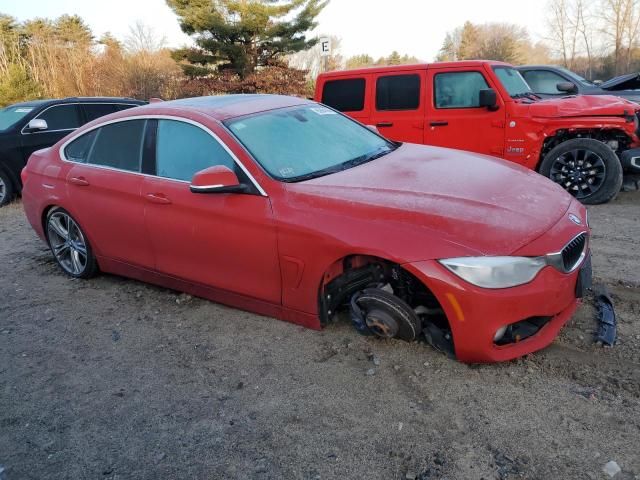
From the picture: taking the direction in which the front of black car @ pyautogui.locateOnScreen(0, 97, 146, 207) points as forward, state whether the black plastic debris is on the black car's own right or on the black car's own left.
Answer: on the black car's own left

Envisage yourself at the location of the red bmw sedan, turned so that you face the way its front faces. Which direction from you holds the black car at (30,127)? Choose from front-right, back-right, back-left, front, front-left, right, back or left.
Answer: back

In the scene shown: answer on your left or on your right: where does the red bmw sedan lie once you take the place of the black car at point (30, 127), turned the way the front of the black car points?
on your left

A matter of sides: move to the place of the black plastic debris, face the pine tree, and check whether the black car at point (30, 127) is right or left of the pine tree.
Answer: left

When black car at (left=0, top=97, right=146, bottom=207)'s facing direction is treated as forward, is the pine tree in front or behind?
behind

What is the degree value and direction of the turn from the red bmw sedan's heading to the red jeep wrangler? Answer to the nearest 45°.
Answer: approximately 90° to its left

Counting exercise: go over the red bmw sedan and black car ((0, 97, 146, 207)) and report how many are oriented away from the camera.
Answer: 0

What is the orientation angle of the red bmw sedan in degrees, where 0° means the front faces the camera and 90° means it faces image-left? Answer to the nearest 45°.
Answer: approximately 315°

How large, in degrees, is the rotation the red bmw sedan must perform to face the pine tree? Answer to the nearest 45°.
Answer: approximately 135° to its left
